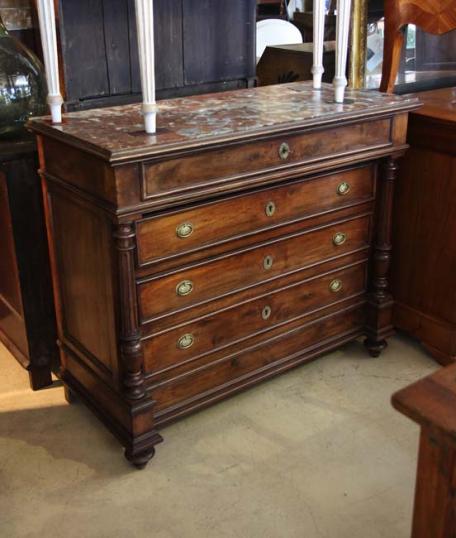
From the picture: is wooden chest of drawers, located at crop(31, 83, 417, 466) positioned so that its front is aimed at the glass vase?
no

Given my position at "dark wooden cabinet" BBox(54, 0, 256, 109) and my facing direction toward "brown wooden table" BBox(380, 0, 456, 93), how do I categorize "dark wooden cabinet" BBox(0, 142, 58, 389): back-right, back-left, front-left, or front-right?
back-right

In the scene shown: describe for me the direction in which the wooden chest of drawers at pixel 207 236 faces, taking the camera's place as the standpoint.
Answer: facing the viewer and to the right of the viewer

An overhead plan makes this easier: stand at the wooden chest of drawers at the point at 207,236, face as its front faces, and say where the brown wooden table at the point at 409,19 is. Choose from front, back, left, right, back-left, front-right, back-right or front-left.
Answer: left

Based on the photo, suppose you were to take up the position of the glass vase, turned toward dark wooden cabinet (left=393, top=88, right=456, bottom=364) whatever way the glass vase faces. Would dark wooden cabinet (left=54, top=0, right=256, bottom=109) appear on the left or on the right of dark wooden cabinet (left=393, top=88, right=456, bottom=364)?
left
